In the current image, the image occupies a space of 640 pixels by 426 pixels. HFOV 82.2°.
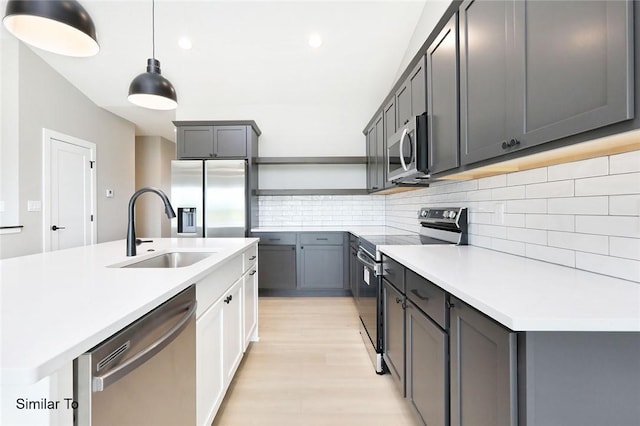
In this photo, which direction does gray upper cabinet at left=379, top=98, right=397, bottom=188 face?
to the viewer's left

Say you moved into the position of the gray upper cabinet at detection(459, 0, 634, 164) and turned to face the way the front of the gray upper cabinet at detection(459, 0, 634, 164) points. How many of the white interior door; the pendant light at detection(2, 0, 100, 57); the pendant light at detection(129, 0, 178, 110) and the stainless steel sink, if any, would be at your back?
0

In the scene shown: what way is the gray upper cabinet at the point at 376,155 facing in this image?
to the viewer's left

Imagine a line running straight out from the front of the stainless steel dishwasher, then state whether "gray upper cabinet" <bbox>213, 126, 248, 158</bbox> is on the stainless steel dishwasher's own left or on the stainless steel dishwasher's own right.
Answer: on the stainless steel dishwasher's own left

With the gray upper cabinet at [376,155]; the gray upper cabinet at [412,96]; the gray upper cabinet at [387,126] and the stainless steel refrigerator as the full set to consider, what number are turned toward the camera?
1

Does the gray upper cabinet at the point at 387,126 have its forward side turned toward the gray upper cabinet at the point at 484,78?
no

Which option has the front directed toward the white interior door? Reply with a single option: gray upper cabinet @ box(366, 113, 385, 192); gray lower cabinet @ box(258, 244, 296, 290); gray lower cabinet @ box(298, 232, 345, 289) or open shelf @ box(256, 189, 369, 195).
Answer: the gray upper cabinet

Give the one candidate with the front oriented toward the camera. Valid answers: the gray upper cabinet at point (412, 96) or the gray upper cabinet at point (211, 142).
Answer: the gray upper cabinet at point (211, 142)

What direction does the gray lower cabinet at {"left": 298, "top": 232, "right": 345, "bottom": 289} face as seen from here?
toward the camera

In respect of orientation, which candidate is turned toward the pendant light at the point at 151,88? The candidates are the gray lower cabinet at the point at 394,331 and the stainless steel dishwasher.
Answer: the gray lower cabinet

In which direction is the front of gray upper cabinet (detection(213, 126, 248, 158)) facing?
toward the camera

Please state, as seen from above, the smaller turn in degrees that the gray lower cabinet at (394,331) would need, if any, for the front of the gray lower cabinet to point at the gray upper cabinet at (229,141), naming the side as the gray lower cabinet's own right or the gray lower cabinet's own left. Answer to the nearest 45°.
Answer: approximately 45° to the gray lower cabinet's own right

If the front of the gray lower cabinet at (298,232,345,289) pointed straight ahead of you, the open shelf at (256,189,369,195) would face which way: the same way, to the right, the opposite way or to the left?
the same way

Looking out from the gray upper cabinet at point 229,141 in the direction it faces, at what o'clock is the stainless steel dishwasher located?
The stainless steel dishwasher is roughly at 12 o'clock from the gray upper cabinet.

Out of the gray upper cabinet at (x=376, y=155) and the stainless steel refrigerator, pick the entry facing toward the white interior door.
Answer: the gray upper cabinet

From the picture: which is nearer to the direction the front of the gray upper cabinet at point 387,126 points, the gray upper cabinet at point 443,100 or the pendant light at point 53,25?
the pendant light

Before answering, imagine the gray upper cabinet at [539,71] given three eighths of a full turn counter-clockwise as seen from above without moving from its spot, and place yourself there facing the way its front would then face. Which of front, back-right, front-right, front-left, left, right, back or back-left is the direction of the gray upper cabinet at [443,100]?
back-left

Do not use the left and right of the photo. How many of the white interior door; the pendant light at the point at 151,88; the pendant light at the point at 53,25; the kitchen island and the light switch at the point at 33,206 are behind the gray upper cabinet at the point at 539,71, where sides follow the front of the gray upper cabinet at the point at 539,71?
0
